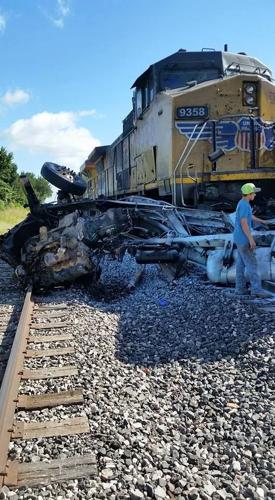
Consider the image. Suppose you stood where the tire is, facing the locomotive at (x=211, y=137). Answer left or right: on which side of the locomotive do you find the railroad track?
right

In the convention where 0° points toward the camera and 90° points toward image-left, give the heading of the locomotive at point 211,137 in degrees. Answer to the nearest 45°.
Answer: approximately 315°

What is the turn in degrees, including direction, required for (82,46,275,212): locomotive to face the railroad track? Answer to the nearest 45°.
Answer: approximately 45° to its right

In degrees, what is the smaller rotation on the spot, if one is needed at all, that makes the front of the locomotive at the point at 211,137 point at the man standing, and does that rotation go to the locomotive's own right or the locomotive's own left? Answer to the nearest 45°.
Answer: approximately 45° to the locomotive's own right
